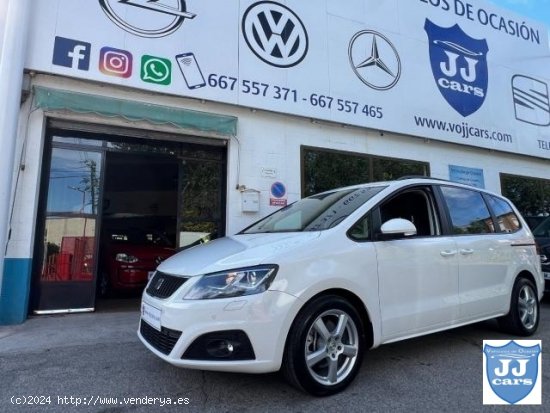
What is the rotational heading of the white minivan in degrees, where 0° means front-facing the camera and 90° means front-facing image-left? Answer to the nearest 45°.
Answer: approximately 45°

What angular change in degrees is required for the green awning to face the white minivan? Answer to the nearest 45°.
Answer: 0° — it already faces it

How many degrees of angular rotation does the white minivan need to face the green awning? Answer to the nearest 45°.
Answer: approximately 90° to its right
